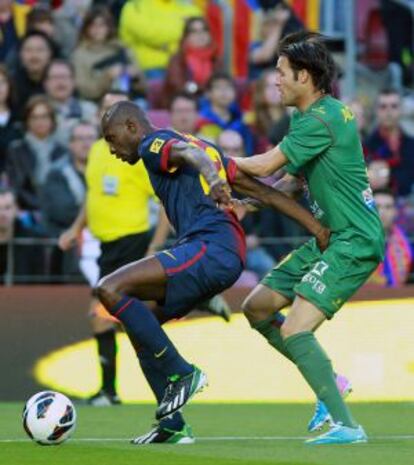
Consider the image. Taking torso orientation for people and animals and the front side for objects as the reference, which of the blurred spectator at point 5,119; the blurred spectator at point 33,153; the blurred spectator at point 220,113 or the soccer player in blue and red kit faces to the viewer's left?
the soccer player in blue and red kit

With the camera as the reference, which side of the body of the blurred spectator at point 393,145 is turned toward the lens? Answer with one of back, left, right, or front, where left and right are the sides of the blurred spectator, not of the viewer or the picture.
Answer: front

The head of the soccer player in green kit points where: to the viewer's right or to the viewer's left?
to the viewer's left

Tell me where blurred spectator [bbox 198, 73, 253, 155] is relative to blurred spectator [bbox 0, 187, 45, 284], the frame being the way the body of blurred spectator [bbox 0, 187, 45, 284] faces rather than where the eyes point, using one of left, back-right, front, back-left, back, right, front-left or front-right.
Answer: back-left

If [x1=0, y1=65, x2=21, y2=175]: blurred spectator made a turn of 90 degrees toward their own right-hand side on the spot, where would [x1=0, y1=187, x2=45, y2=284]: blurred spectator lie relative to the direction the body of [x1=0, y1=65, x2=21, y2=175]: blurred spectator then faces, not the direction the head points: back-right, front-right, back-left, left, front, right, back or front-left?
left

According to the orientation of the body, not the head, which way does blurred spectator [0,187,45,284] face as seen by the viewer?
toward the camera

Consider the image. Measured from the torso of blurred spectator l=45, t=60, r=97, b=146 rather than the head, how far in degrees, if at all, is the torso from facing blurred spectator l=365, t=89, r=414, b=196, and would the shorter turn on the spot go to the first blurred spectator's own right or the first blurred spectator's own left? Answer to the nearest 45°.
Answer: approximately 90° to the first blurred spectator's own left

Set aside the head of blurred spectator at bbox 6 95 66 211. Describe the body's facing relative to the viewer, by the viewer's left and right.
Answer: facing the viewer

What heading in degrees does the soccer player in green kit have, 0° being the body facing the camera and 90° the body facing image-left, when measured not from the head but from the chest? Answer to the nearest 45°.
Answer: approximately 90°

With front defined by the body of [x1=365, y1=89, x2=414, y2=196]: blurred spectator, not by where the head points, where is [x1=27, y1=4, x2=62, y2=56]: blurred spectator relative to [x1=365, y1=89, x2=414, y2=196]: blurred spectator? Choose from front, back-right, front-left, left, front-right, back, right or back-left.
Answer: right

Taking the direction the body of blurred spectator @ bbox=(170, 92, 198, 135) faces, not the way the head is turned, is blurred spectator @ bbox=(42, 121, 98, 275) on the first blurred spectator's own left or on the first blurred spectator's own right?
on the first blurred spectator's own right

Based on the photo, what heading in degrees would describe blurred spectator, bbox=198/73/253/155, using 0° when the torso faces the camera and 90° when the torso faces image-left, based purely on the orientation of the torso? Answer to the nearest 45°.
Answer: approximately 0°

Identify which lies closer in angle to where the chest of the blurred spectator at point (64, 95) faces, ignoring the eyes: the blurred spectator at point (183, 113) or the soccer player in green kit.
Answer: the soccer player in green kit

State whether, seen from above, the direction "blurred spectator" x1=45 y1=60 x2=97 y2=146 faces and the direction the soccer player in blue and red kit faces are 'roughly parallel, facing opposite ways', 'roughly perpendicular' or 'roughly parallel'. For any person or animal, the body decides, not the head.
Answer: roughly perpendicular
